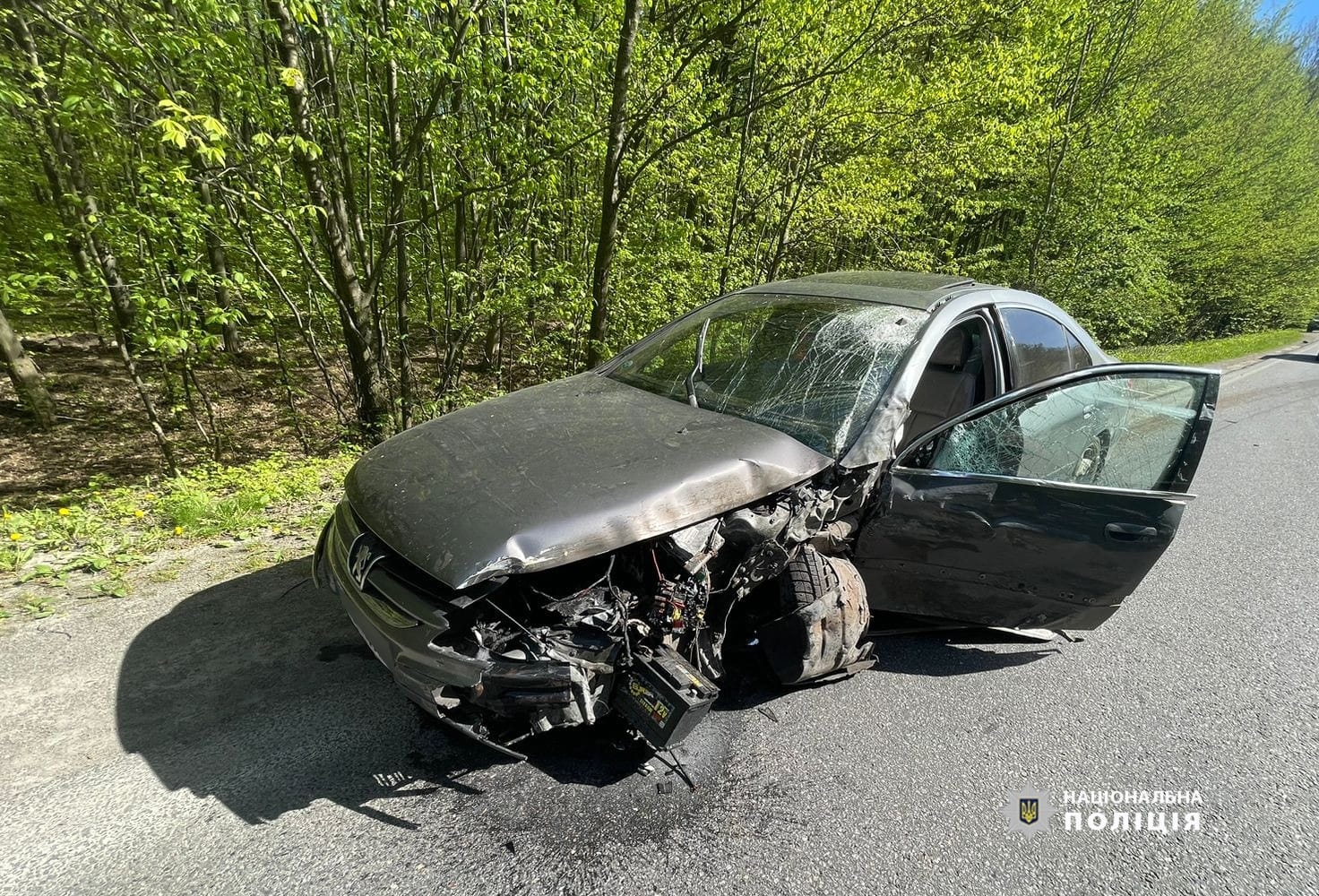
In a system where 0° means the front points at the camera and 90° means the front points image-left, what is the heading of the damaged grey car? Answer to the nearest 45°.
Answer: approximately 45°
